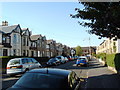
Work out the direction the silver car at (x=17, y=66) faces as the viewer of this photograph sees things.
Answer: facing away from the viewer and to the right of the viewer

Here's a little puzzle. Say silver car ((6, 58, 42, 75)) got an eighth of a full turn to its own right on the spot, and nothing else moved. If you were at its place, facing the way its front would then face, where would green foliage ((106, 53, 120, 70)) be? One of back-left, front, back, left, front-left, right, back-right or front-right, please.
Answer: front

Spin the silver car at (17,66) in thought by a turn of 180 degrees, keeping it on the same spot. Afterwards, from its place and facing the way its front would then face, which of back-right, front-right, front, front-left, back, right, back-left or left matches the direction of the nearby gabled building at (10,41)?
back-right

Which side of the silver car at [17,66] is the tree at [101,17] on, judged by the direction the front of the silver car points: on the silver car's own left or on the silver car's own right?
on the silver car's own right

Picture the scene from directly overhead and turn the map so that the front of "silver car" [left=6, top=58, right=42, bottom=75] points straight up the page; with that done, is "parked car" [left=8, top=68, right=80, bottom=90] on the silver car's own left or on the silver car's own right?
on the silver car's own right
